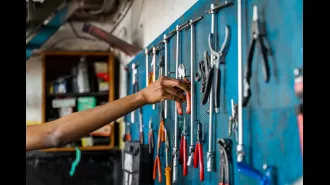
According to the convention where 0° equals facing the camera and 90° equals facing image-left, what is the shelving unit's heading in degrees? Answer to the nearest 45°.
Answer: approximately 0°

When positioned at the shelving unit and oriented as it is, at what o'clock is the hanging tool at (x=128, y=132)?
The hanging tool is roughly at 11 o'clock from the shelving unit.

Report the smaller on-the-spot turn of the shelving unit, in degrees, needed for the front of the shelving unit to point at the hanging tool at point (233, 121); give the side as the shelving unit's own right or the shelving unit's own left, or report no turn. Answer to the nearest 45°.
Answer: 0° — it already faces it

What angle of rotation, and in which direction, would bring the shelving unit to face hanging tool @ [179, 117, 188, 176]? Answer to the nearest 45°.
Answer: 0° — it already faces it

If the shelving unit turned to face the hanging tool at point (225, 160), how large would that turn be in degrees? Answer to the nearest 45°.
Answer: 0° — it already faces it

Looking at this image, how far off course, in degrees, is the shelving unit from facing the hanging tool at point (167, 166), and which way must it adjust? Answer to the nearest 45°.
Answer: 0° — it already faces it

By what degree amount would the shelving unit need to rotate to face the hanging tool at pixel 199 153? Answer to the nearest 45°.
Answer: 0° — it already faces it

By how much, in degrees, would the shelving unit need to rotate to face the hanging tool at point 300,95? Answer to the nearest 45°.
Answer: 0° — it already faces it

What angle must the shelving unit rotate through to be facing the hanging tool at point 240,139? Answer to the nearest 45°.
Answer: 0° — it already faces it
